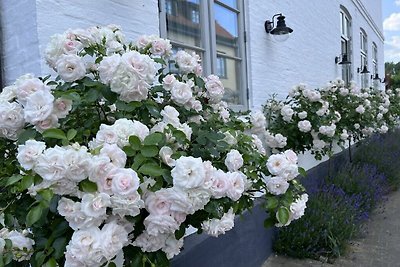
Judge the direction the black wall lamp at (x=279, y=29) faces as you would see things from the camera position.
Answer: facing the viewer and to the right of the viewer

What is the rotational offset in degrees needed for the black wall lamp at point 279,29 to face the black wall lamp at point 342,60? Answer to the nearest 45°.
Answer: approximately 135° to its left

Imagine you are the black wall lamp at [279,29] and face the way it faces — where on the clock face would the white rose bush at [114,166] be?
The white rose bush is roughly at 2 o'clock from the black wall lamp.
